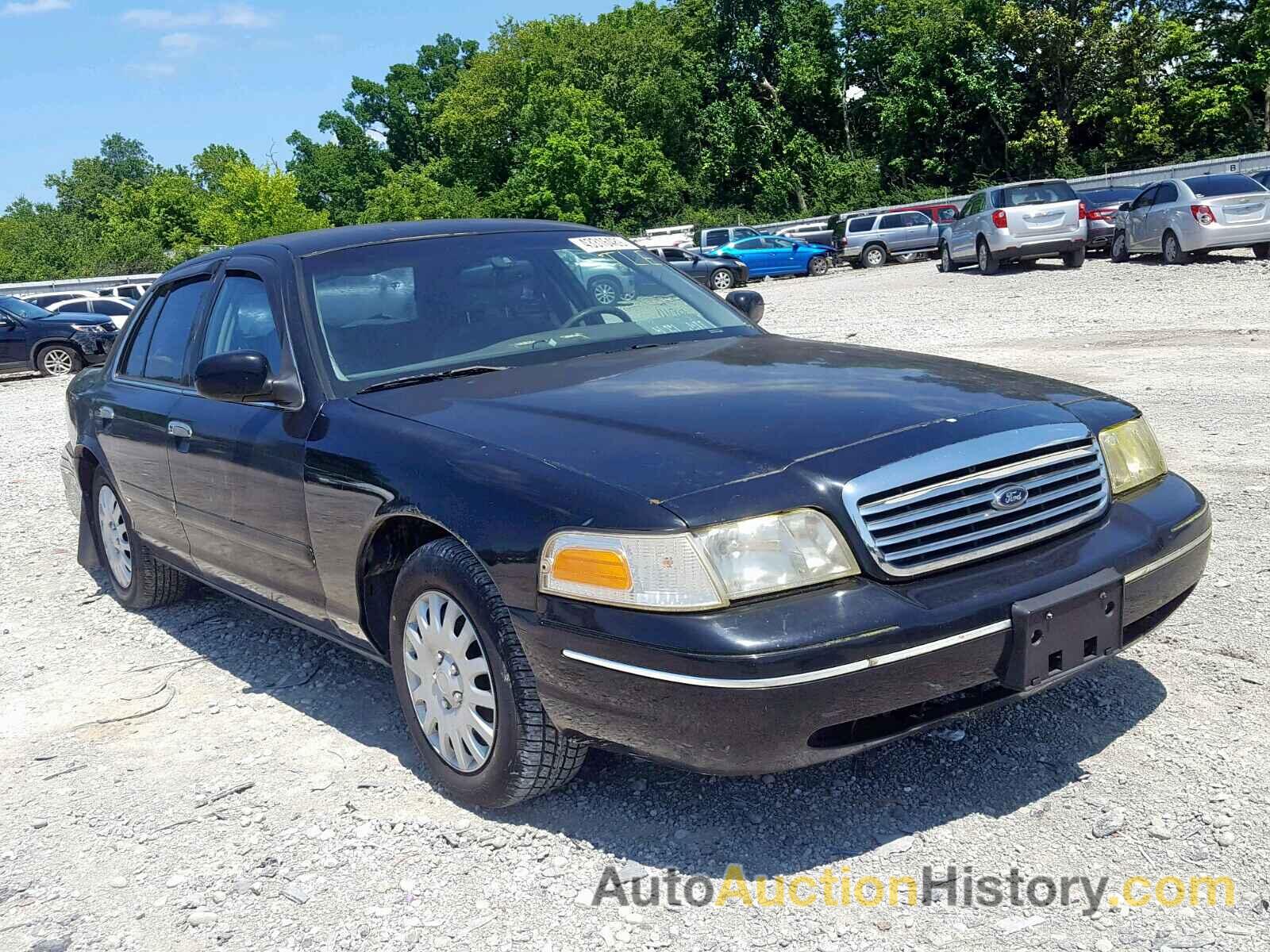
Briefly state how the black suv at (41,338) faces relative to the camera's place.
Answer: facing to the right of the viewer

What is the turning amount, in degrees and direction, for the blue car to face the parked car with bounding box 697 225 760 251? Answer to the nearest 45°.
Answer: approximately 135° to its left

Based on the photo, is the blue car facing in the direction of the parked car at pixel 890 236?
yes

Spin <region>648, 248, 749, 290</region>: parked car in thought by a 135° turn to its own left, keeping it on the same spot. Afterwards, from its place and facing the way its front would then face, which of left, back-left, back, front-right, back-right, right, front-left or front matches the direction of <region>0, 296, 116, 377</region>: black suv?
left

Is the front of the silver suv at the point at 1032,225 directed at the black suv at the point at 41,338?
no

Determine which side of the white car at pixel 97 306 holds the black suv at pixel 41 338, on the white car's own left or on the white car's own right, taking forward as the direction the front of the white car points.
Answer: on the white car's own right

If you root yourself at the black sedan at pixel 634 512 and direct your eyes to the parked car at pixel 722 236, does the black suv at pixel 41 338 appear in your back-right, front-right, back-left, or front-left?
front-left

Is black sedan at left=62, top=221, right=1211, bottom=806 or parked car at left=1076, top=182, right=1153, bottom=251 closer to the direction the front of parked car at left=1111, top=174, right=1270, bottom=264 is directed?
the parked car

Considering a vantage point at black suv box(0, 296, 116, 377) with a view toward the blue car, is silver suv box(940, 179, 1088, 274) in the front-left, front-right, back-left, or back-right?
front-right

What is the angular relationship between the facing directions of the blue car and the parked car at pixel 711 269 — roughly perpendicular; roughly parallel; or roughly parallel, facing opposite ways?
roughly parallel

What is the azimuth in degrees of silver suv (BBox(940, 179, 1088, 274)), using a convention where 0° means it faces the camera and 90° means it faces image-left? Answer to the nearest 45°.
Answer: approximately 135°

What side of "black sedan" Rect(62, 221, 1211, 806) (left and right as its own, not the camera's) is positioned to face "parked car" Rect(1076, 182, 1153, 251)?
left

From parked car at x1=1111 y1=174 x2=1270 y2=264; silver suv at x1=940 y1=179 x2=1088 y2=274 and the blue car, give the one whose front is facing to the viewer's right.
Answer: the blue car

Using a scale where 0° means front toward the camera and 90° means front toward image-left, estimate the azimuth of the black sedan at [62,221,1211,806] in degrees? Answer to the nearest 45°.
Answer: approximately 315°

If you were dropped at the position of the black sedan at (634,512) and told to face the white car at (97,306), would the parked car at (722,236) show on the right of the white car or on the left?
right

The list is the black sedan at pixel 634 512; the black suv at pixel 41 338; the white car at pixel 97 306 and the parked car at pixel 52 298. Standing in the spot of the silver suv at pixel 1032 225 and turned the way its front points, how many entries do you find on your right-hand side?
0
